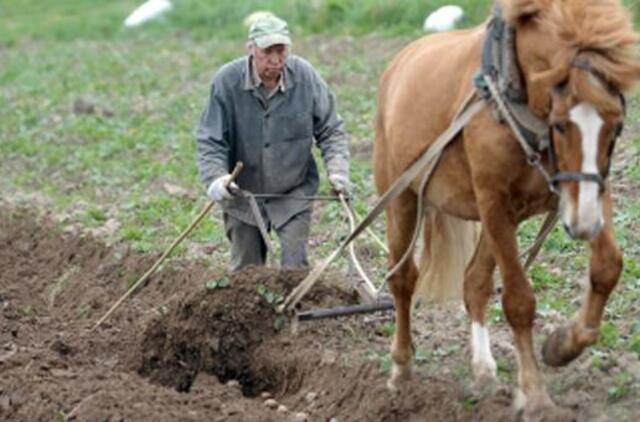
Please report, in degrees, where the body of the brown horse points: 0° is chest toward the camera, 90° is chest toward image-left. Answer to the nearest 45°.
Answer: approximately 315°

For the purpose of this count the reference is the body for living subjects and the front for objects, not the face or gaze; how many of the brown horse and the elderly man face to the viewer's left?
0

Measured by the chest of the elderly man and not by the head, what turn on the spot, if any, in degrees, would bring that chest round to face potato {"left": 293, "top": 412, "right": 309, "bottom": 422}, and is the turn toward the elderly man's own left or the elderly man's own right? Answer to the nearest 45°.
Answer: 0° — they already face it

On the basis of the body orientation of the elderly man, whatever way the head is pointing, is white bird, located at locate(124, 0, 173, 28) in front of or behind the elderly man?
behind

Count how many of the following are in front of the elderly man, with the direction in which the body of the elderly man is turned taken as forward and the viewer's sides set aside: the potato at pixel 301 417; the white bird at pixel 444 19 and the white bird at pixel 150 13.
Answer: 1

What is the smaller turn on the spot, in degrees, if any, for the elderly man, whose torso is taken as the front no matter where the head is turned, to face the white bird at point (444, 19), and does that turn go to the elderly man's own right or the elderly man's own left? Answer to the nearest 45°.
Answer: approximately 180°

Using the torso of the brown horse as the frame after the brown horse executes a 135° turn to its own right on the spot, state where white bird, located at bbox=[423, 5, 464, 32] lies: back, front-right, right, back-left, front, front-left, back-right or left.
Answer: right

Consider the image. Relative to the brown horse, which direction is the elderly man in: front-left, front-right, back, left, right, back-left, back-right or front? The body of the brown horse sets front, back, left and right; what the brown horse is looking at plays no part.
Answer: back

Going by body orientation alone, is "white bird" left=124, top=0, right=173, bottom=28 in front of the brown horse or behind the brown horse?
behind
